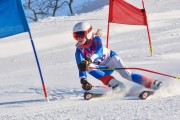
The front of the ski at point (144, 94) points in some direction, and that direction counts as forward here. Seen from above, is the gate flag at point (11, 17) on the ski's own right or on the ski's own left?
on the ski's own right

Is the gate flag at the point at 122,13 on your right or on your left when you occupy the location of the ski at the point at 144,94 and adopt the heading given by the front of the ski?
on your right

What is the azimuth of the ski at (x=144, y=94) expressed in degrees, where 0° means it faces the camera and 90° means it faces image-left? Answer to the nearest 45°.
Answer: approximately 45°
